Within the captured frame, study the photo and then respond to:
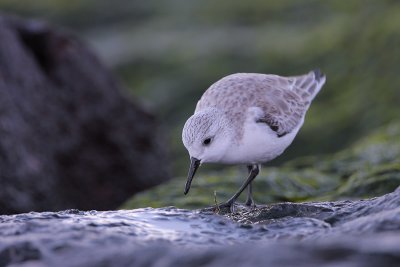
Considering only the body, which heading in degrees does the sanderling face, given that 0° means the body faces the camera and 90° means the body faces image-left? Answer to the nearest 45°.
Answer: approximately 90°

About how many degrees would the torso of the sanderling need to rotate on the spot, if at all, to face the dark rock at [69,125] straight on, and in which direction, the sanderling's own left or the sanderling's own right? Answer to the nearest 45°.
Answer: approximately 45° to the sanderling's own right
